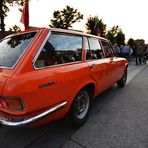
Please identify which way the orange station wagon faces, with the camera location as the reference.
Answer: facing away from the viewer and to the right of the viewer

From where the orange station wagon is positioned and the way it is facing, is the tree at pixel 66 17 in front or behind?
in front
